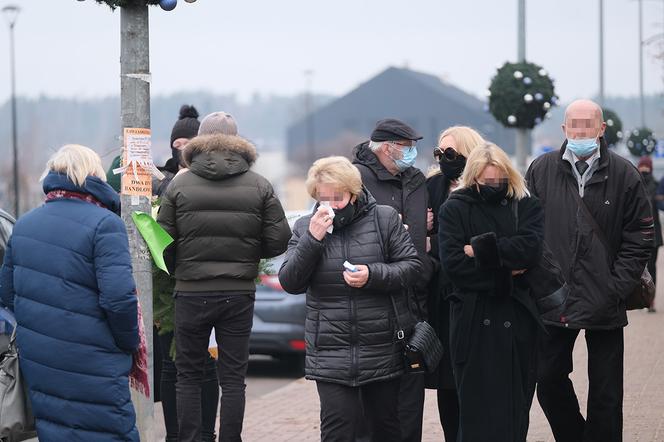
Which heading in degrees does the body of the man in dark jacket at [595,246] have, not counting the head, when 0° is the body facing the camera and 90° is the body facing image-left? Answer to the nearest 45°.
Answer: approximately 0°

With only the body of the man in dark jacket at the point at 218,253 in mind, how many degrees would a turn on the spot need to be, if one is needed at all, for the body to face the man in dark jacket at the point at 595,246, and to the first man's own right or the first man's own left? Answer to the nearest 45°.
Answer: approximately 90° to the first man's own right

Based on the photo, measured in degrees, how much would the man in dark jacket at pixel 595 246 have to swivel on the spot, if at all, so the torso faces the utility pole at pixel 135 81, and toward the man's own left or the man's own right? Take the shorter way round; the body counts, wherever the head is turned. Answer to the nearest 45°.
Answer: approximately 90° to the man's own right

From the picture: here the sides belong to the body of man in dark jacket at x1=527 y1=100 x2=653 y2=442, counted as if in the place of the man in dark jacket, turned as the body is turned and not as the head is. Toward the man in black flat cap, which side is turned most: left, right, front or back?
right

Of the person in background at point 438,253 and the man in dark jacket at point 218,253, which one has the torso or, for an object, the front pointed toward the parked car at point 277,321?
the man in dark jacket

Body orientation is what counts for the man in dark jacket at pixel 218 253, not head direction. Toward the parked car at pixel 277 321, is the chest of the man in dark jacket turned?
yes

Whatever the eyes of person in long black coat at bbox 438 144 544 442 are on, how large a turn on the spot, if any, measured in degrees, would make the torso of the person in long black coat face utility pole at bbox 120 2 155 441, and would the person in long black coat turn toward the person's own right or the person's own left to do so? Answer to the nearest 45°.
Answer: approximately 90° to the person's own right

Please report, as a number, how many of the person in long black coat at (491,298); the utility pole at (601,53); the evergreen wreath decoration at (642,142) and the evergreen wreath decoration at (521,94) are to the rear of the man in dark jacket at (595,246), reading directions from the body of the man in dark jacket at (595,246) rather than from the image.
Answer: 3

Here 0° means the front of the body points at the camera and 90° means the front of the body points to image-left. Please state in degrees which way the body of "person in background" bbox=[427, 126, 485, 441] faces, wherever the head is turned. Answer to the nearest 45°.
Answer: approximately 45°

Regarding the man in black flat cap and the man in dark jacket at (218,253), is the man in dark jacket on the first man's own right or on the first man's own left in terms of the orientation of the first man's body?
on the first man's own right

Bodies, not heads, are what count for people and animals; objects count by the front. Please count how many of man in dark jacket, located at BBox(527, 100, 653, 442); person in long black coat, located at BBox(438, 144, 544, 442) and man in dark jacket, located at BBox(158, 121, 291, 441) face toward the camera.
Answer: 2

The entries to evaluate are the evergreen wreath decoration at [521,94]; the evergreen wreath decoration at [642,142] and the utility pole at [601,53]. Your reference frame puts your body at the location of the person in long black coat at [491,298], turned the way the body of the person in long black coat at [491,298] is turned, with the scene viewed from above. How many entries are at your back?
3

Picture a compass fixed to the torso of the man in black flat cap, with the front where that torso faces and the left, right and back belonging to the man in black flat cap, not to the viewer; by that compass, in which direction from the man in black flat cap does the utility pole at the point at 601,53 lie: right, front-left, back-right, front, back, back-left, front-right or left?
back-left
